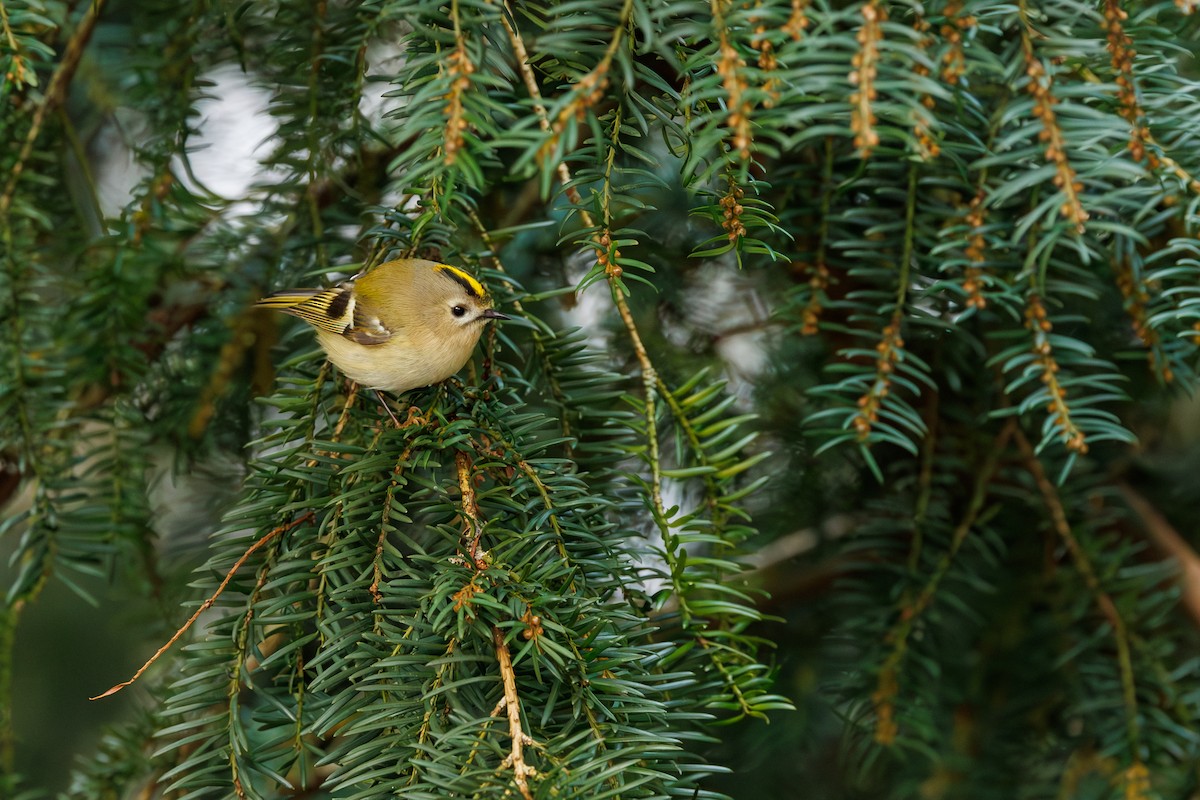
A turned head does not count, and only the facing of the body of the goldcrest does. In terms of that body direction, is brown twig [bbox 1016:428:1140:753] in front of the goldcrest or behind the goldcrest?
in front

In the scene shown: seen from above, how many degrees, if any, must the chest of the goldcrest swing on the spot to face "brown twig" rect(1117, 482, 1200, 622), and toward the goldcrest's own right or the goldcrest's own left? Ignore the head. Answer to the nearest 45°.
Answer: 0° — it already faces it

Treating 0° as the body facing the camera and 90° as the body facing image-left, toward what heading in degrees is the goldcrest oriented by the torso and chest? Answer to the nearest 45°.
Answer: approximately 270°
